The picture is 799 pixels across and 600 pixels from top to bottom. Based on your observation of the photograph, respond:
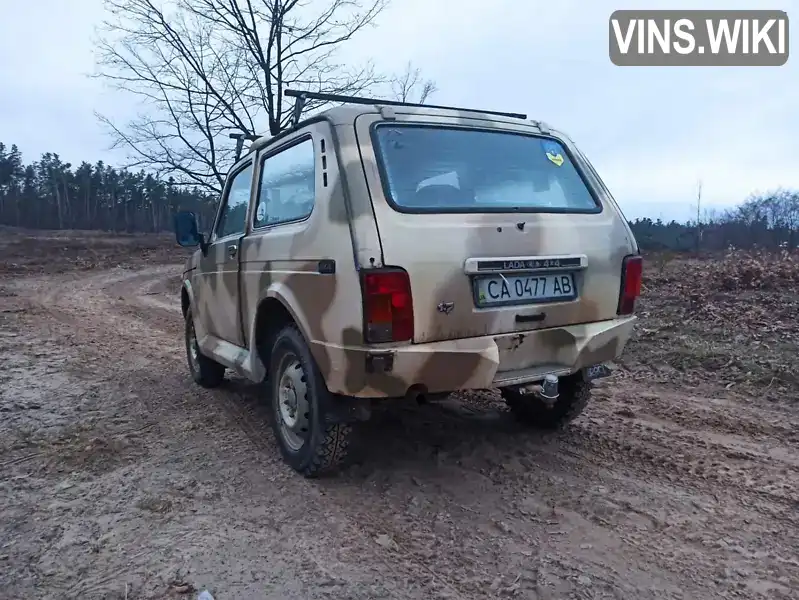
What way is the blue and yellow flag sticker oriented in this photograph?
toward the camera
